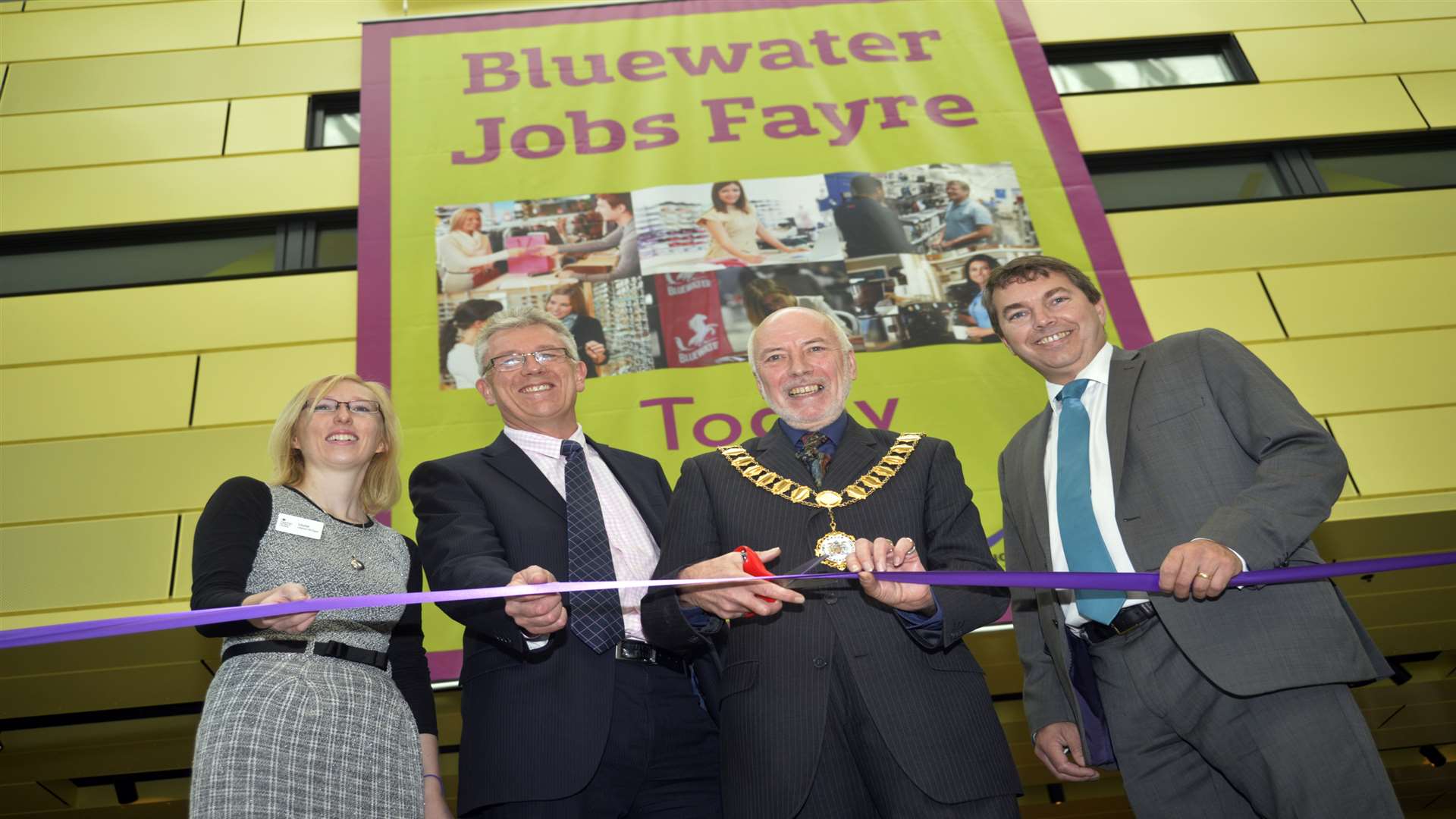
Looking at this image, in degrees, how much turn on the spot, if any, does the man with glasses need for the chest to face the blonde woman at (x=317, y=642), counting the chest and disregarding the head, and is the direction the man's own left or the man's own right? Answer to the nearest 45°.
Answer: approximately 135° to the man's own right

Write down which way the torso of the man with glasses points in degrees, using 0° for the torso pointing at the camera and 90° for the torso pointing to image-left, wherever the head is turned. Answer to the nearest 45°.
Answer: approximately 315°
